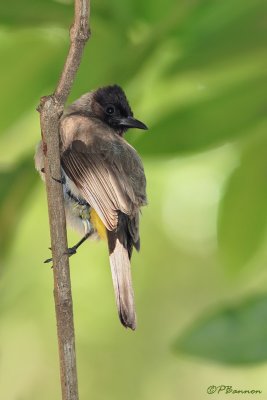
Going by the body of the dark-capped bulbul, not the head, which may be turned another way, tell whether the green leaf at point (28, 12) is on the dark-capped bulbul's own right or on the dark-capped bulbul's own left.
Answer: on the dark-capped bulbul's own left

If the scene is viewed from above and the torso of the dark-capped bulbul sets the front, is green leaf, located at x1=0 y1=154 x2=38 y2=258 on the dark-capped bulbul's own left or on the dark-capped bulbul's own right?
on the dark-capped bulbul's own left

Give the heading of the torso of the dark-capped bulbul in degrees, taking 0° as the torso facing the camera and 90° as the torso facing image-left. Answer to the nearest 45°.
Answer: approximately 135°

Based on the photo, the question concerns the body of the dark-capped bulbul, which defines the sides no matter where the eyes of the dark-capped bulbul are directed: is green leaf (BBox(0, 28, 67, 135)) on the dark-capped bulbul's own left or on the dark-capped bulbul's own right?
on the dark-capped bulbul's own left
